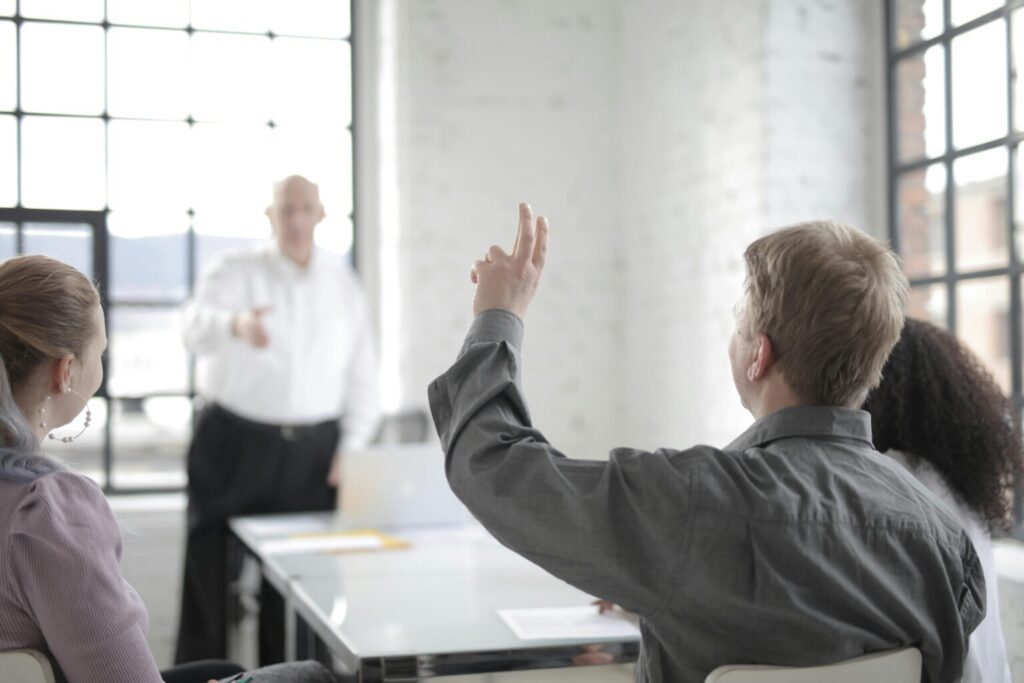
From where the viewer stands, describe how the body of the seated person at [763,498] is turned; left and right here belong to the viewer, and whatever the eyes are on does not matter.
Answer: facing away from the viewer and to the left of the viewer

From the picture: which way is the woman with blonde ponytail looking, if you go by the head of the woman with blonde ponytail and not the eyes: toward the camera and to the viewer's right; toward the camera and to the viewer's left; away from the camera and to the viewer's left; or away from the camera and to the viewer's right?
away from the camera and to the viewer's right

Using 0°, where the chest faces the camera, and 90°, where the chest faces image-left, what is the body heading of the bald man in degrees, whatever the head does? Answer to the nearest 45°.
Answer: approximately 0°

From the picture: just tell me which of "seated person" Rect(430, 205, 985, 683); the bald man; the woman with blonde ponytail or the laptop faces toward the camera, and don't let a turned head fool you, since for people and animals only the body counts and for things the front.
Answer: the bald man

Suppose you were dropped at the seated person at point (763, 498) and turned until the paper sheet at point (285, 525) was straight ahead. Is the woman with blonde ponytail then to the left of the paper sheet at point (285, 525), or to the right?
left

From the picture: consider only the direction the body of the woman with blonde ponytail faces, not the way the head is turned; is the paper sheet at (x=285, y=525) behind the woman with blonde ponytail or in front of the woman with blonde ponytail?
in front

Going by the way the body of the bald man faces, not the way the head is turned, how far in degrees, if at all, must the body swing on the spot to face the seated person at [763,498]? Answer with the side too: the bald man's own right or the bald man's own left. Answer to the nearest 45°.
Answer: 0° — they already face them

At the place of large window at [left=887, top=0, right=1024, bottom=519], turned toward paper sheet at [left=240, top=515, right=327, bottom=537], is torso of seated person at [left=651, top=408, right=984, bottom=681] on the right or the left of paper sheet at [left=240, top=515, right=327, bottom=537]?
left

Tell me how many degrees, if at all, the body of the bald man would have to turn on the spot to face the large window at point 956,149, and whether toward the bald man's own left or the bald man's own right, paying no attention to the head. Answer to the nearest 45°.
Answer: approximately 90° to the bald man's own left

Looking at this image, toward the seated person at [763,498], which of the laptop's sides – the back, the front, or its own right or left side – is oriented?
back

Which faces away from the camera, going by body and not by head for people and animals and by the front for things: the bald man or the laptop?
the laptop

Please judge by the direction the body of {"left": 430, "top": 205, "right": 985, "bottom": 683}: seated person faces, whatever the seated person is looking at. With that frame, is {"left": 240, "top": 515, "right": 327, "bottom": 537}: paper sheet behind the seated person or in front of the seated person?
in front

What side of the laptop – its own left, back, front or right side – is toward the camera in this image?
back

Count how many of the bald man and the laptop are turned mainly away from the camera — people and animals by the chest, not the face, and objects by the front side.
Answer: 1
